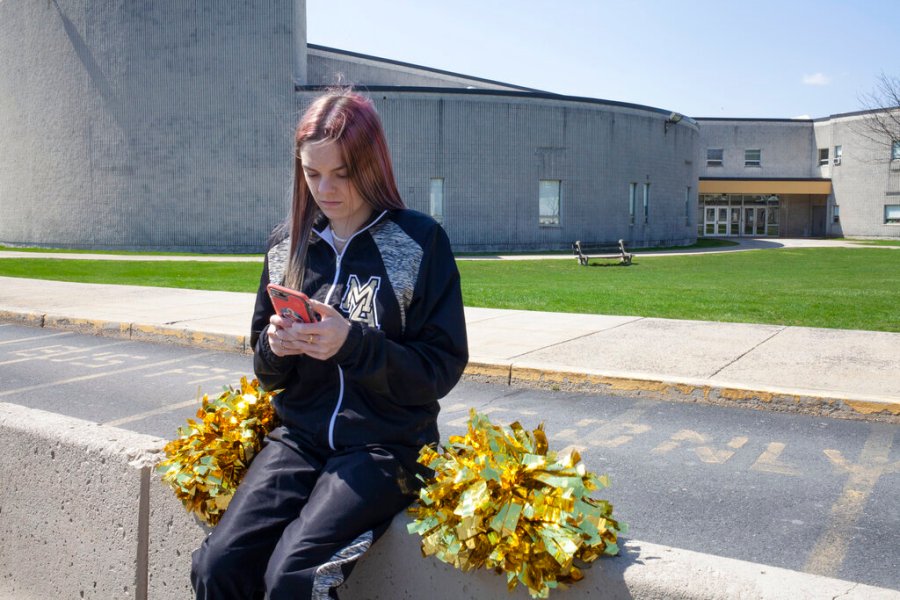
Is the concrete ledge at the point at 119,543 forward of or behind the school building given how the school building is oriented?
forward

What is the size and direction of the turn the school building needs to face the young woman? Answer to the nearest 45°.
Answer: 0° — it already faces them

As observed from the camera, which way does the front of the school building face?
facing the viewer

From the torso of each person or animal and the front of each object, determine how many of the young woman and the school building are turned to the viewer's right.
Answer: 0

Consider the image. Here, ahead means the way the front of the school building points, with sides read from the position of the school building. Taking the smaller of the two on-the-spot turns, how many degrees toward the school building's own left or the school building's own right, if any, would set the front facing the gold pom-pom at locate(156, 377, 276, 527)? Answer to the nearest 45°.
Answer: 0° — it already faces it

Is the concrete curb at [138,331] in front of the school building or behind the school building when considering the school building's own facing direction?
in front

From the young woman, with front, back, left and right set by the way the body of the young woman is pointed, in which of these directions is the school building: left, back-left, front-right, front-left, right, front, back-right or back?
back-right

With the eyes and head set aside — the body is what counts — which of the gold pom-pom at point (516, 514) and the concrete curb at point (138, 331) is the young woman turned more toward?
the gold pom-pom

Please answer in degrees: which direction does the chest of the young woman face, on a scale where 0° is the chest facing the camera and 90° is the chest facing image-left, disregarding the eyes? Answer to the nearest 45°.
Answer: approximately 45°
